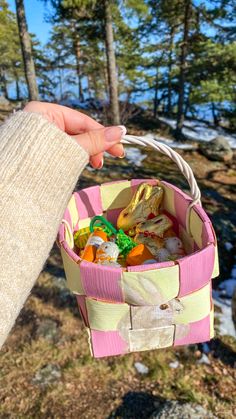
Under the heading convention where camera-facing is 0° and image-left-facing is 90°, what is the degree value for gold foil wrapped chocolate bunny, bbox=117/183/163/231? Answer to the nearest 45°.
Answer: approximately 90°
